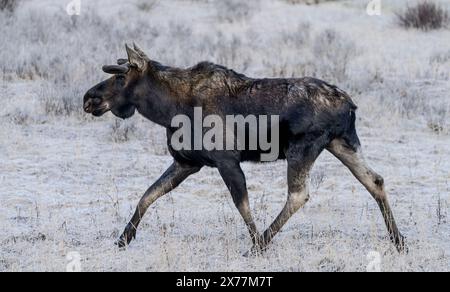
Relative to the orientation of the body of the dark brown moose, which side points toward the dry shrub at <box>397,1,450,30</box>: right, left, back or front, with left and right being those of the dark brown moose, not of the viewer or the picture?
right

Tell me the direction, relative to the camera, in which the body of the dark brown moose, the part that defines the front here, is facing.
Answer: to the viewer's left
